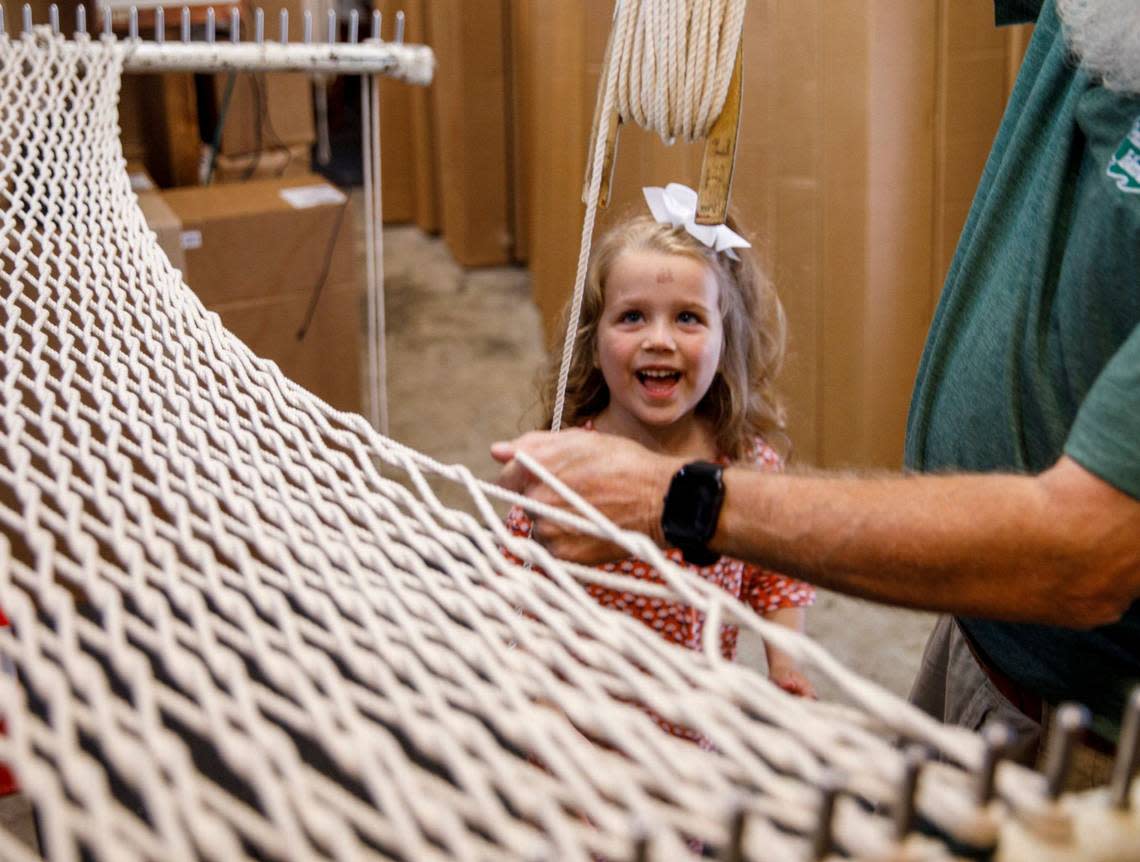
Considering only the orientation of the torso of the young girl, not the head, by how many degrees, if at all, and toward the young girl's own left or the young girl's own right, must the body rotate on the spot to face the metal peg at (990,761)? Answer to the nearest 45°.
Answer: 0° — they already face it

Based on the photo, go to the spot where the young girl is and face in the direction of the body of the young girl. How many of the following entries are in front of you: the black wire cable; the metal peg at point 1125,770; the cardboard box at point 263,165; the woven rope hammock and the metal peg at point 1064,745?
3

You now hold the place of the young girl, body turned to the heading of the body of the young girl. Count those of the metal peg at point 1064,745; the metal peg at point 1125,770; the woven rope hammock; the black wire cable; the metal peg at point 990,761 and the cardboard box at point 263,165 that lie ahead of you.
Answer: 4

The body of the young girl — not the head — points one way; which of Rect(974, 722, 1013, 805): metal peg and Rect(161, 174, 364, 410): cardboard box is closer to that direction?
the metal peg

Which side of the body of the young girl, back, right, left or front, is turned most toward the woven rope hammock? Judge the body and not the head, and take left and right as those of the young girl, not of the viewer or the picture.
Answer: front

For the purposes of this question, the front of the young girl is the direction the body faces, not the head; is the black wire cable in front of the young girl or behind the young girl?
behind

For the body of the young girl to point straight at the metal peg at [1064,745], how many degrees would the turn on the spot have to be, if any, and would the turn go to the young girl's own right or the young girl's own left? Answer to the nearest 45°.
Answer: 0° — they already face it

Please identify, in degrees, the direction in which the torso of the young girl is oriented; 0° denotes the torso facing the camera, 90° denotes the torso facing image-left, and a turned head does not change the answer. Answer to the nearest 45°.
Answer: approximately 0°

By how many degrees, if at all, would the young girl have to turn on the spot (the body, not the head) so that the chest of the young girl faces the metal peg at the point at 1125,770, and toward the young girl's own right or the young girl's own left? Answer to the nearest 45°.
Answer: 0° — they already face it

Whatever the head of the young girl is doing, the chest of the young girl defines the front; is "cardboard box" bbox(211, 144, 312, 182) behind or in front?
behind
